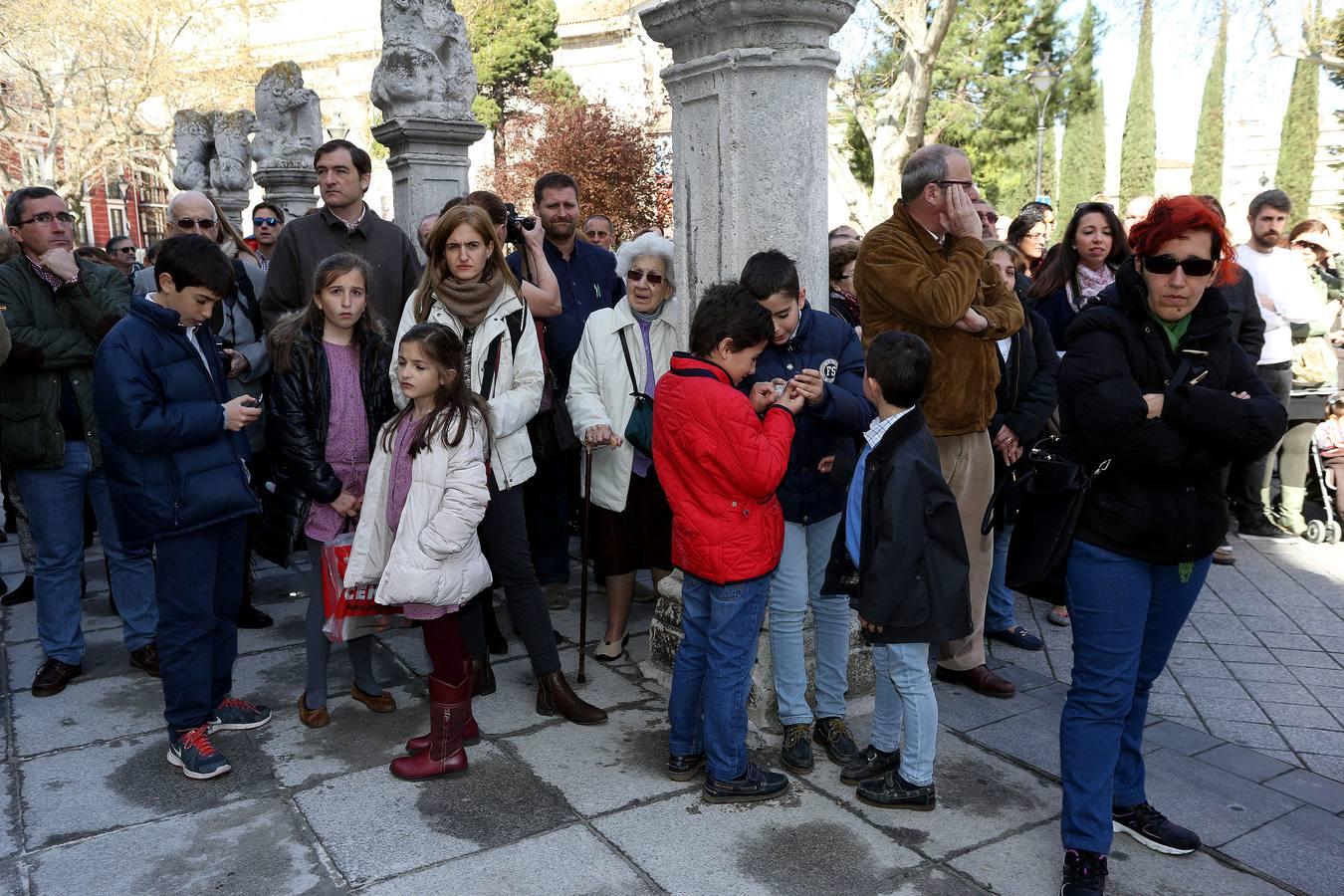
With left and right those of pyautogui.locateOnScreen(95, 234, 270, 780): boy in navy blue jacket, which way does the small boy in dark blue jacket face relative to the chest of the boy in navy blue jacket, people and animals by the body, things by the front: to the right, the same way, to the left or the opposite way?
the opposite way

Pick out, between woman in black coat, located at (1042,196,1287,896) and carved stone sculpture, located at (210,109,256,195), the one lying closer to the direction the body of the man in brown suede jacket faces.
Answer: the woman in black coat

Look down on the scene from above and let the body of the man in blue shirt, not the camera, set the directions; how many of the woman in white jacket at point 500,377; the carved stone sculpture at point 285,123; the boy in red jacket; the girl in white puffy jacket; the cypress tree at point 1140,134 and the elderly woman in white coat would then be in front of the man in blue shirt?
4

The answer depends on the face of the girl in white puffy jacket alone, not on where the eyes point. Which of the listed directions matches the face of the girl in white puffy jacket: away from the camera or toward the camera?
toward the camera

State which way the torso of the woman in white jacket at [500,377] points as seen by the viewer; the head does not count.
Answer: toward the camera

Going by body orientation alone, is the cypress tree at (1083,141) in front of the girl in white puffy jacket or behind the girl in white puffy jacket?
behind

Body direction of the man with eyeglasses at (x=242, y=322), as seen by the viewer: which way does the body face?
toward the camera

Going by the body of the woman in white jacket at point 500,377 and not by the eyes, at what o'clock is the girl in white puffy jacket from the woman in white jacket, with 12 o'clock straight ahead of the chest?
The girl in white puffy jacket is roughly at 1 o'clock from the woman in white jacket.

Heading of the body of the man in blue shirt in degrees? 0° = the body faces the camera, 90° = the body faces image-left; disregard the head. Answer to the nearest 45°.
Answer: approximately 0°

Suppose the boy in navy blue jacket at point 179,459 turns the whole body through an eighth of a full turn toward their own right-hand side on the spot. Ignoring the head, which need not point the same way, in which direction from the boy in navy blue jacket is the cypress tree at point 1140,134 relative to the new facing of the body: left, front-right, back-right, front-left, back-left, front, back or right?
back-left

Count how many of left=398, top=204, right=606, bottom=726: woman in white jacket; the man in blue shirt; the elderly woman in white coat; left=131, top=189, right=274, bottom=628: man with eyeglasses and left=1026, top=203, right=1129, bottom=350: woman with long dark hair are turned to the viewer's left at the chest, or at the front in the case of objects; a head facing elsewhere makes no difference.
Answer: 0

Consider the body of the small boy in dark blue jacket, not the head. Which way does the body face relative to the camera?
to the viewer's left

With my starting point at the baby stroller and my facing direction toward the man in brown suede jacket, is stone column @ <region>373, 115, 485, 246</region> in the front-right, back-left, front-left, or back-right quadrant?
front-right

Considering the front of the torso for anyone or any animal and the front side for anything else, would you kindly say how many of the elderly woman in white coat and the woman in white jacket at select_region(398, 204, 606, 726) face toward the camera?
2

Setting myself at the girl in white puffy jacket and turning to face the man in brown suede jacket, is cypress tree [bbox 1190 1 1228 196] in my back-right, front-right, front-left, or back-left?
front-left

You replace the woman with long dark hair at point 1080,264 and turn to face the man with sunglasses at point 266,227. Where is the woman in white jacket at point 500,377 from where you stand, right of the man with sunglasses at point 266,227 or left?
left

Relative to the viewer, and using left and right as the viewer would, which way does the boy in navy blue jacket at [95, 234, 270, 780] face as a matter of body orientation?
facing the viewer and to the right of the viewer

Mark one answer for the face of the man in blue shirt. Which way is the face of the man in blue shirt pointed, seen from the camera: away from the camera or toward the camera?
toward the camera
